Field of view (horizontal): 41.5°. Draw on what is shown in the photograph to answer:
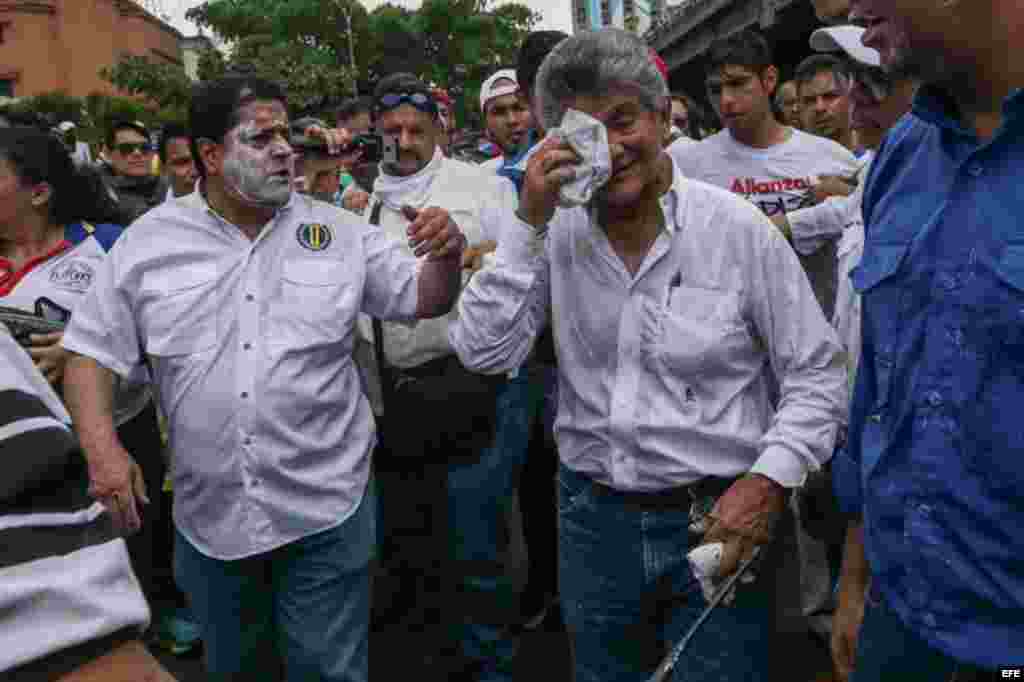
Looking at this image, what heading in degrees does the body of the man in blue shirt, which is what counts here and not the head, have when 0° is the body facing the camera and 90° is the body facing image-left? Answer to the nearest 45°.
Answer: approximately 45°

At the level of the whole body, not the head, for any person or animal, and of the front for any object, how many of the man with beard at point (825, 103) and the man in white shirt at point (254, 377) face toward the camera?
2

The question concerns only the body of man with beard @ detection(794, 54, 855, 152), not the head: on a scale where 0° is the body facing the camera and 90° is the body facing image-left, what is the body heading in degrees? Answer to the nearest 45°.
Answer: approximately 0°

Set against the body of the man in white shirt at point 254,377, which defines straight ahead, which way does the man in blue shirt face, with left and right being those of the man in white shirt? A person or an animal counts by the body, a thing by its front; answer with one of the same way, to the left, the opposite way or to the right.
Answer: to the right

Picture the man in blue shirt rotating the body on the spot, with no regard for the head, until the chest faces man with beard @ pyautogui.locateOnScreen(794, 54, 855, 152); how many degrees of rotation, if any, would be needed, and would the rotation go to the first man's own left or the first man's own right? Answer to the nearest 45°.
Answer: approximately 135° to the first man's own right

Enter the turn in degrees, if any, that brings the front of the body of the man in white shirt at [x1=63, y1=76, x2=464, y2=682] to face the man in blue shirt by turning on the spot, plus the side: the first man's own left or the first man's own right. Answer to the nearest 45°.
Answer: approximately 45° to the first man's own left

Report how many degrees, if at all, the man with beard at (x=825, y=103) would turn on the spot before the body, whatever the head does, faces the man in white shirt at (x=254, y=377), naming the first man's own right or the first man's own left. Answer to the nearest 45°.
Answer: approximately 45° to the first man's own right
